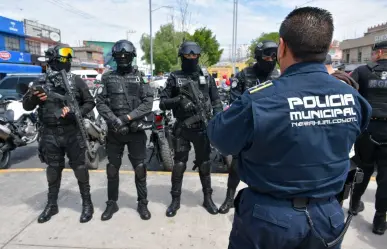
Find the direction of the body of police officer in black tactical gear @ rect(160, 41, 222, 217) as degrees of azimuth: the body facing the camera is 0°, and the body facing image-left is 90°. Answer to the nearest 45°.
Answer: approximately 0°

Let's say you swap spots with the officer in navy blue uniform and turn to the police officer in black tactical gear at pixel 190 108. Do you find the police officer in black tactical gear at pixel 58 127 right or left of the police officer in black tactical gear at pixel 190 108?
left

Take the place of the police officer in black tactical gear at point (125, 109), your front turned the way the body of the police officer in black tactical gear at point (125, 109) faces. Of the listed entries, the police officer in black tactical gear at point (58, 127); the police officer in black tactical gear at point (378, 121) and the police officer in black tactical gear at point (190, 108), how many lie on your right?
1

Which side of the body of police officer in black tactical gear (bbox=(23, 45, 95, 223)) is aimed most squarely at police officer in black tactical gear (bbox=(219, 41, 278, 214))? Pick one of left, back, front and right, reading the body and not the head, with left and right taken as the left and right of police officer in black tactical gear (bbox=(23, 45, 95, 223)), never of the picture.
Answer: left

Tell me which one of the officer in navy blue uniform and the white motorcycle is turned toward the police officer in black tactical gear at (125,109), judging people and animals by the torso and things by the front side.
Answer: the officer in navy blue uniform

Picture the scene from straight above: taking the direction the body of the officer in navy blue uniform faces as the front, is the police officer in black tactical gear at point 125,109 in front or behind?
in front

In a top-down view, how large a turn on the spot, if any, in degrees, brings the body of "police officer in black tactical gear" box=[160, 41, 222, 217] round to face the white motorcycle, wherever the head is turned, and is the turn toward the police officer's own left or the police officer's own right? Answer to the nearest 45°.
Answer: approximately 135° to the police officer's own right
